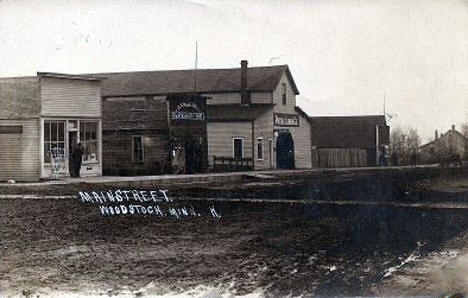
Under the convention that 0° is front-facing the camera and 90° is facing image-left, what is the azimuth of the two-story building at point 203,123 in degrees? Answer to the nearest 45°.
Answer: approximately 315°

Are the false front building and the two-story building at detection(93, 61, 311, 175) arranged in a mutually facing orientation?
no

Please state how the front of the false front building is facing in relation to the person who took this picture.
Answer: facing the viewer and to the right of the viewer

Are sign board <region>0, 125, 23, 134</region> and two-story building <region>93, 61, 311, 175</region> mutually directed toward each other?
no

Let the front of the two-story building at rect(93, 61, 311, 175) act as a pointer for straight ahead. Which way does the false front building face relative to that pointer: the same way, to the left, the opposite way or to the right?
the same way

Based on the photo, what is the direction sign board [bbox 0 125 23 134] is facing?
toward the camera

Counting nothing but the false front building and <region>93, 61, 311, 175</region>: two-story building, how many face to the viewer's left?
0

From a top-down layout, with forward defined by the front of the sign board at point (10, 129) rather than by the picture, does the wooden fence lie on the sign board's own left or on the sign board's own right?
on the sign board's own left

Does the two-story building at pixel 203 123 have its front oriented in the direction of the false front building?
no

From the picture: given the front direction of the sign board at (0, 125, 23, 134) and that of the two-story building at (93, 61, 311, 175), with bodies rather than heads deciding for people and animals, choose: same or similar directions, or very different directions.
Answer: same or similar directions
